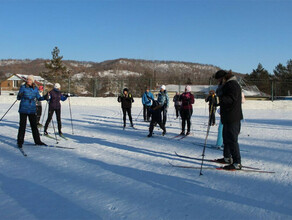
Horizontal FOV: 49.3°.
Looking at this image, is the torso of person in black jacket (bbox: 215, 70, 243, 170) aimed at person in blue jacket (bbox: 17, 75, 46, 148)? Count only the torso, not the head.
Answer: yes

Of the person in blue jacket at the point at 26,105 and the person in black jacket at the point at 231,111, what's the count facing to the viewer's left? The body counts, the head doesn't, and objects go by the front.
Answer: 1

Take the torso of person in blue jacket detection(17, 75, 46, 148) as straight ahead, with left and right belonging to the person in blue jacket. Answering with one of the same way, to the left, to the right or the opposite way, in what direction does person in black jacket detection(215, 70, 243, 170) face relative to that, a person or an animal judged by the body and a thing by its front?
to the right

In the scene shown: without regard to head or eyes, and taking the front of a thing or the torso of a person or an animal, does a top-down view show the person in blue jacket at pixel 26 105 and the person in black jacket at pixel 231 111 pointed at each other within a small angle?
yes

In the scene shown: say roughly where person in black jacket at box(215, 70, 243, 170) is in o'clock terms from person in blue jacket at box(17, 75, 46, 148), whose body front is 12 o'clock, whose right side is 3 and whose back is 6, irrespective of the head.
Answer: The person in black jacket is roughly at 12 o'clock from the person in blue jacket.

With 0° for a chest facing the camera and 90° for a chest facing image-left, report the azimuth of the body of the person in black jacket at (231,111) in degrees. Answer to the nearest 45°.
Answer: approximately 90°

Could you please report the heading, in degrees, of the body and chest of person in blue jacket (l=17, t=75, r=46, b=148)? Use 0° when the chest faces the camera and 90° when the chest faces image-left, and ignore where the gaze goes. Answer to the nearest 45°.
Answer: approximately 315°
